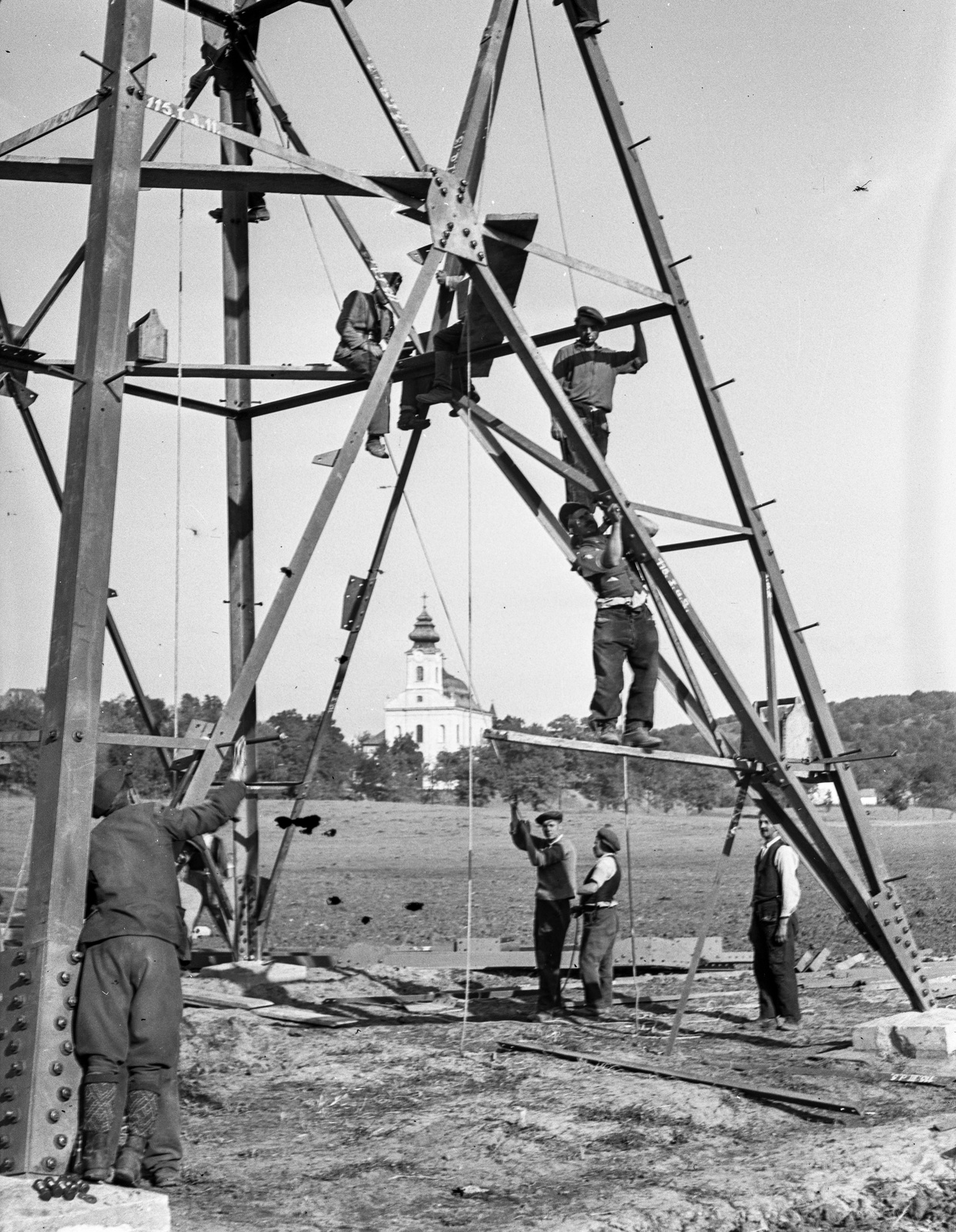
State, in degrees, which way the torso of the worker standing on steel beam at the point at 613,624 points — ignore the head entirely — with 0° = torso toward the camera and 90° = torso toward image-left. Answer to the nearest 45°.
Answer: approximately 315°

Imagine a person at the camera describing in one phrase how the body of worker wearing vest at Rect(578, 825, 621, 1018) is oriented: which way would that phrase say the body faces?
to the viewer's left

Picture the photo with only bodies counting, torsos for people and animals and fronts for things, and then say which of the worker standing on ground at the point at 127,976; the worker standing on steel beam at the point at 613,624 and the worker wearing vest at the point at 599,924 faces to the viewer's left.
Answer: the worker wearing vest

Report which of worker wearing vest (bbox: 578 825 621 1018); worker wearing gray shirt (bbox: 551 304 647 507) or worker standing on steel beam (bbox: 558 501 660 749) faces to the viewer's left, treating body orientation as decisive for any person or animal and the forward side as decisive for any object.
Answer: the worker wearing vest

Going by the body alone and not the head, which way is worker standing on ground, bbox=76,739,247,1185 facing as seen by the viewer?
away from the camera
